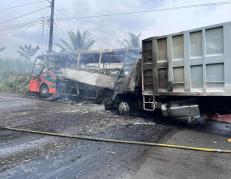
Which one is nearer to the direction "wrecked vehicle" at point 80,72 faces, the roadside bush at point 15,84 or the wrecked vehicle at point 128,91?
the roadside bush

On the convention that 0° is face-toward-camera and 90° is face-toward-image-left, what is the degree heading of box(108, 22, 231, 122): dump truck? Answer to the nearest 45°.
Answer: approximately 135°

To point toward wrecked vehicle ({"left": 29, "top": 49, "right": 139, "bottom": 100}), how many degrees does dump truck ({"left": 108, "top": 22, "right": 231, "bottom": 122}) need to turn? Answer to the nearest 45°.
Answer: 0° — it already faces it

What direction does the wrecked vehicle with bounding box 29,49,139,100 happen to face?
to the viewer's left
